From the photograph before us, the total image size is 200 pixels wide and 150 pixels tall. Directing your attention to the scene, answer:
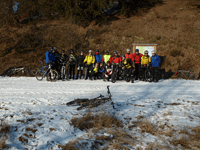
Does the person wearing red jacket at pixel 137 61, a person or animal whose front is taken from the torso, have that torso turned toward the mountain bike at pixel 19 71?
no

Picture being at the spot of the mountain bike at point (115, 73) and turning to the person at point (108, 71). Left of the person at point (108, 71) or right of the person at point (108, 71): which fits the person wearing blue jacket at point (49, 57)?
left

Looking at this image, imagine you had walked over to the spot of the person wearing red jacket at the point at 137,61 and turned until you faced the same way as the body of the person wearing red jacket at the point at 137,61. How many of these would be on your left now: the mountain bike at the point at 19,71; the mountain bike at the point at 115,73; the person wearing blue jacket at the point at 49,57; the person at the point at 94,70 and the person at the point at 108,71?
0

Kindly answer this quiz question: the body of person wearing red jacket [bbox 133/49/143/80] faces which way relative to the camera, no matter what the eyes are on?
toward the camera

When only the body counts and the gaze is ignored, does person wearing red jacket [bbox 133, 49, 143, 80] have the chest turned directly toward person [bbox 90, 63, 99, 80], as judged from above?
no

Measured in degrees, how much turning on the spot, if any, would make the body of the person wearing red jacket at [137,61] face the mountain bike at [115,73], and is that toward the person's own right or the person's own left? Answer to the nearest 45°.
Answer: approximately 45° to the person's own right

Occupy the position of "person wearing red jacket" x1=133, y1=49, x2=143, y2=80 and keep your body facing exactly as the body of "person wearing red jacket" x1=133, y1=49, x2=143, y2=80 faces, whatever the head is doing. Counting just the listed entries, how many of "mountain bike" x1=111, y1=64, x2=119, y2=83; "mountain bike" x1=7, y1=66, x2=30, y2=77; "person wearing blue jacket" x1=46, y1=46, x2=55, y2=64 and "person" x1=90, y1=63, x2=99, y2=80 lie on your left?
0

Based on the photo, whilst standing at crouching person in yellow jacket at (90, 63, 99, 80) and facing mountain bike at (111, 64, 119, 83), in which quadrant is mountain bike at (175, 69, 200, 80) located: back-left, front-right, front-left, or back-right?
front-left

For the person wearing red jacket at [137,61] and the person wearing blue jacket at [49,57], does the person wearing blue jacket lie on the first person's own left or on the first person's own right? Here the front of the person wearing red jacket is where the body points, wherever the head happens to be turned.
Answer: on the first person's own right

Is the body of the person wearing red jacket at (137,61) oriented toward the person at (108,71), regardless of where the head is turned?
no

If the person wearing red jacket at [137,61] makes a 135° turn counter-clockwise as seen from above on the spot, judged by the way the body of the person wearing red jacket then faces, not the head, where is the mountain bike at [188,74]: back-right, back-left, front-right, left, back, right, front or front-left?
front
